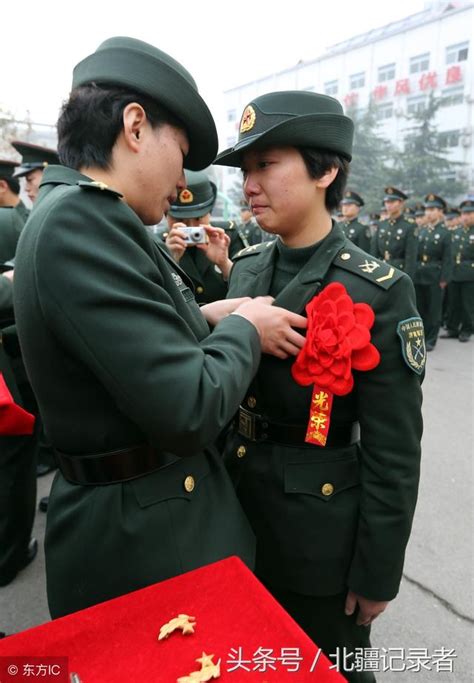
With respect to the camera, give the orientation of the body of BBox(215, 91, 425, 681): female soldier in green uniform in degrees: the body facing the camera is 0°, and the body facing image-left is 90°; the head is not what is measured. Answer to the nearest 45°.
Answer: approximately 45°

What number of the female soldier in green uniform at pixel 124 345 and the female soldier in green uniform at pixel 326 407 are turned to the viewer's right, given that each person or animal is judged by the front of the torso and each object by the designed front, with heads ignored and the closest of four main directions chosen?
1

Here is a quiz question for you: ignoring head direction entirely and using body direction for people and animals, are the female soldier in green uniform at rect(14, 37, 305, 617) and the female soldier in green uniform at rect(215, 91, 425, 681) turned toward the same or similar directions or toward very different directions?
very different directions

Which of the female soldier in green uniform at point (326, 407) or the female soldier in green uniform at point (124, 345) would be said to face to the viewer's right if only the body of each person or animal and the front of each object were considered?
the female soldier in green uniform at point (124, 345)

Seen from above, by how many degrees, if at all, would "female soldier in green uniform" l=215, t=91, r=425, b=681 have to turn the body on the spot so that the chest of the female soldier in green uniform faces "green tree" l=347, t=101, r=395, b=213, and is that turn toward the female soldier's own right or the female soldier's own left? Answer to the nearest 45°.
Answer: approximately 135° to the female soldier's own right

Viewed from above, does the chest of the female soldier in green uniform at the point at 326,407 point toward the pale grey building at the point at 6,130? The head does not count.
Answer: no

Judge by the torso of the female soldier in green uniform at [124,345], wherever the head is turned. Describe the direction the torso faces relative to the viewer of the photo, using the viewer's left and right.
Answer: facing to the right of the viewer

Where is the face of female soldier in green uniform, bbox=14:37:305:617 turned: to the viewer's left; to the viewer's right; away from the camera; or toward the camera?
to the viewer's right

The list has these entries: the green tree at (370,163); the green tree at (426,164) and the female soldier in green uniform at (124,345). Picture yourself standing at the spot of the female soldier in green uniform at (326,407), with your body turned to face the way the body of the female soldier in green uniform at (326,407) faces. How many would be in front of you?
1

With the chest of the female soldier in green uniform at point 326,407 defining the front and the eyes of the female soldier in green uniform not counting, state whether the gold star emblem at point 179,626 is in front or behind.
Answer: in front

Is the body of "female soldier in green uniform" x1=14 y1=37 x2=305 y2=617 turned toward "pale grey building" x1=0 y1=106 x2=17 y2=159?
no

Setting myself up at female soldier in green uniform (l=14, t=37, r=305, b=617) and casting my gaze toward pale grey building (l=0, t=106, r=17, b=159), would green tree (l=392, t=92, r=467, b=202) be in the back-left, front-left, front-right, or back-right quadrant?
front-right

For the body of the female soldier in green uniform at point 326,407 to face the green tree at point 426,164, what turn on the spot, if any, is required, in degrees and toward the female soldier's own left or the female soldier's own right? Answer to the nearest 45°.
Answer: approximately 135° to the female soldier's own right
